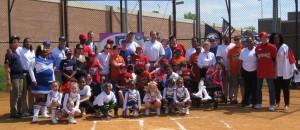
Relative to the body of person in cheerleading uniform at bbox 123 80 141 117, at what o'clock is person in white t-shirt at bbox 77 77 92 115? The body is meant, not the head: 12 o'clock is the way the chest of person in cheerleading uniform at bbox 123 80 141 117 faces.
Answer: person in white t-shirt at bbox 77 77 92 115 is roughly at 3 o'clock from person in cheerleading uniform at bbox 123 80 141 117.

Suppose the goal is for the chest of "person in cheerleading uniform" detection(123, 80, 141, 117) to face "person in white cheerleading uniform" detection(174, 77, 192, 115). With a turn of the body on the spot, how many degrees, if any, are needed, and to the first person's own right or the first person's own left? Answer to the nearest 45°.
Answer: approximately 90° to the first person's own left

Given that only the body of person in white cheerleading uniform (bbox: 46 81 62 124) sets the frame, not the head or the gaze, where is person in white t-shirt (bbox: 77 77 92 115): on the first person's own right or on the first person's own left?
on the first person's own left

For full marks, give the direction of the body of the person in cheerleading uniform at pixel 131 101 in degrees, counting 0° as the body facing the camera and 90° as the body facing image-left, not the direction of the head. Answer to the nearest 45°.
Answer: approximately 0°

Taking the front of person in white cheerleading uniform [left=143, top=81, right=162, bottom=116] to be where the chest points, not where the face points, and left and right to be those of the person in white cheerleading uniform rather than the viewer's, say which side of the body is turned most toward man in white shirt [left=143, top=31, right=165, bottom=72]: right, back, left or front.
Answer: back

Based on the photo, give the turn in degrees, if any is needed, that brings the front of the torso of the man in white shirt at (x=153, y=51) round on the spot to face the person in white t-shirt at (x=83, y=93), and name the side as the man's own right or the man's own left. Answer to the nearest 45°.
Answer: approximately 45° to the man's own right
